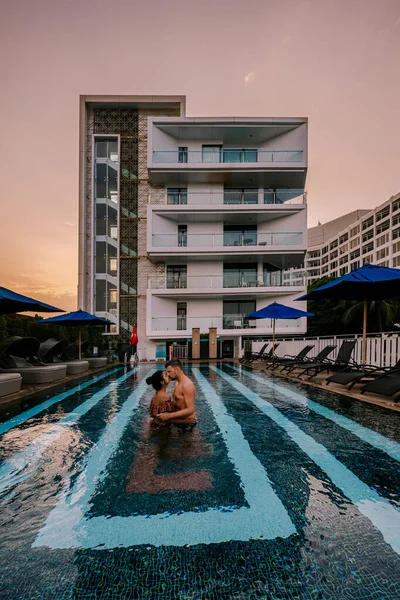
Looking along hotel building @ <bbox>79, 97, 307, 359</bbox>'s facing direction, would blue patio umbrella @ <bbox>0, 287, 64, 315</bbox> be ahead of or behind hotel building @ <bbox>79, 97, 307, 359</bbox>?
ahead

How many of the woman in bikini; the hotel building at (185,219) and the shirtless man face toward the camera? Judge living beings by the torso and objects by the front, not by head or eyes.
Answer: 1

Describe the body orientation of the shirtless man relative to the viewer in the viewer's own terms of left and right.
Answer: facing to the left of the viewer

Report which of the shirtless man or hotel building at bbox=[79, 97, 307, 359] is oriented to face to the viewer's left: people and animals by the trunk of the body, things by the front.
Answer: the shirtless man

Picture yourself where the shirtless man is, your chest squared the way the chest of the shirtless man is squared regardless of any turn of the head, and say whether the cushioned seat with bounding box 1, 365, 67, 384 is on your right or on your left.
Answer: on your right

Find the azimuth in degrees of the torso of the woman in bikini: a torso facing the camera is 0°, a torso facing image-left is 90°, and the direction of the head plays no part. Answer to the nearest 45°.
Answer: approximately 225°

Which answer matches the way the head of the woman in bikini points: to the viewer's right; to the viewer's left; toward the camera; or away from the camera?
to the viewer's right

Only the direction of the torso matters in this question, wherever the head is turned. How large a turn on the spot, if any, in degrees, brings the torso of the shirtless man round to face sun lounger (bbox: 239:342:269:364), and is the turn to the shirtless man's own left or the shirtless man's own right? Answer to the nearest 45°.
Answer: approximately 90° to the shirtless man's own right

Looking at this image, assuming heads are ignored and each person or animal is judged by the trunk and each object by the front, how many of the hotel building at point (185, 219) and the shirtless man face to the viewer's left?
1

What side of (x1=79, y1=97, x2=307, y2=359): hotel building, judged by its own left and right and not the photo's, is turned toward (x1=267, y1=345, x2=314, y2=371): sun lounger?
front
